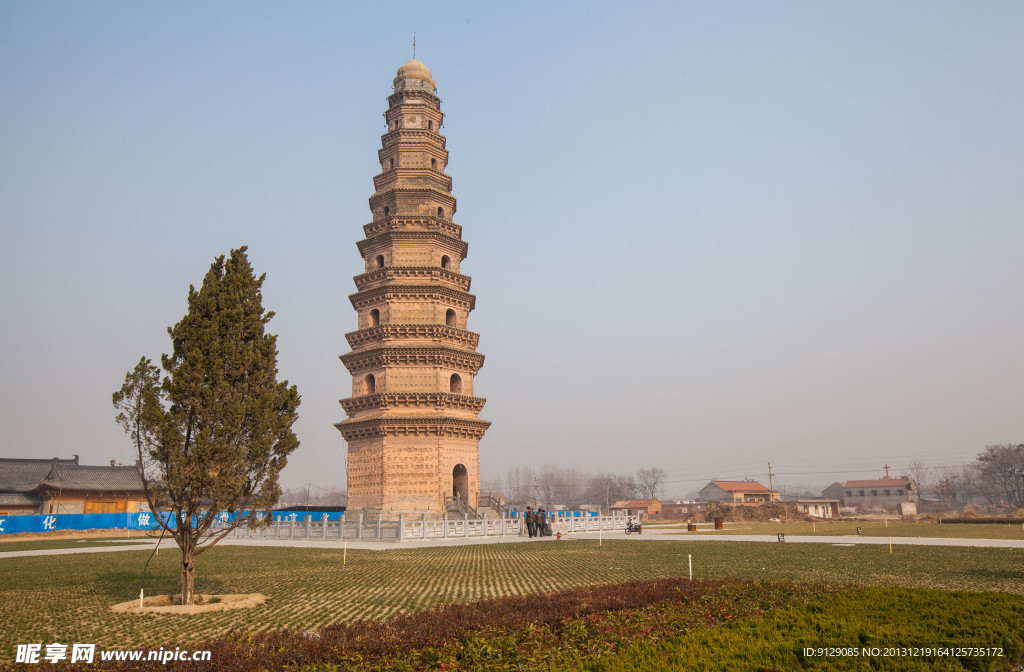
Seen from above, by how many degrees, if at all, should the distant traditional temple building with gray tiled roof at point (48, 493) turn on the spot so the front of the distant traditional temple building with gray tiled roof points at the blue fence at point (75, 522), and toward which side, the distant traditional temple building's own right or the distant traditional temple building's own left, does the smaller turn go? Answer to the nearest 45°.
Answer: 0° — it already faces it

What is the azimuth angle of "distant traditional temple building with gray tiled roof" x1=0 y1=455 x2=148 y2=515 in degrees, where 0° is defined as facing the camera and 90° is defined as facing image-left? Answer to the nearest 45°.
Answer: approximately 0°
